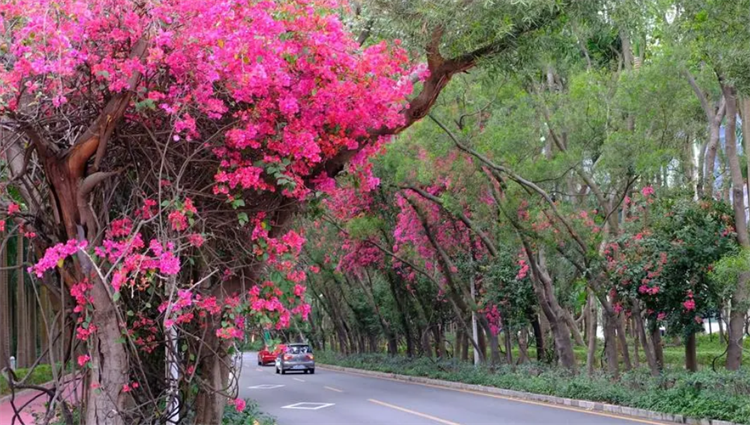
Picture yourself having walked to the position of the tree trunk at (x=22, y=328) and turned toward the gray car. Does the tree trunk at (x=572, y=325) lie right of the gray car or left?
right

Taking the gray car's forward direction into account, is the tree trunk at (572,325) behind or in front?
behind

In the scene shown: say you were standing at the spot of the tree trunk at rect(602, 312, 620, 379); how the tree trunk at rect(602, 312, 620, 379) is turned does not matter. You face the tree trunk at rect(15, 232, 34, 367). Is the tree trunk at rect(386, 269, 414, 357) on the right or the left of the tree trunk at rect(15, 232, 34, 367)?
right
